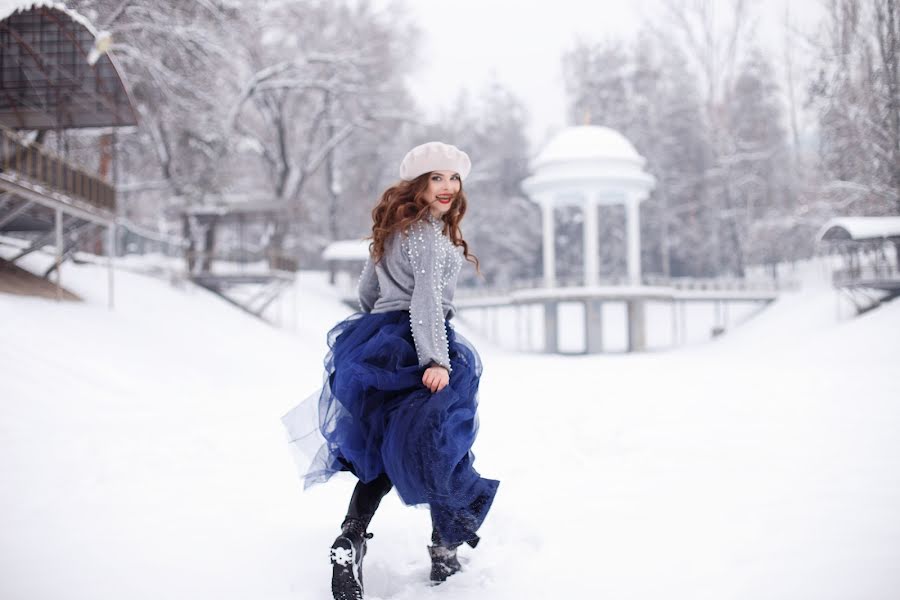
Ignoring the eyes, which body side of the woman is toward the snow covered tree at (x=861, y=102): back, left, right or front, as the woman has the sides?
front

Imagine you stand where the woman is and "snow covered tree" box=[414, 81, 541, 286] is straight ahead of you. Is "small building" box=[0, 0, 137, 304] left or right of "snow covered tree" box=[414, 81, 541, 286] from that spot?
left

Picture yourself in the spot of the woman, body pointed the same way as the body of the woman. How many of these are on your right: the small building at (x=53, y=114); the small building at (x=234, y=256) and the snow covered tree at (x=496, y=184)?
0

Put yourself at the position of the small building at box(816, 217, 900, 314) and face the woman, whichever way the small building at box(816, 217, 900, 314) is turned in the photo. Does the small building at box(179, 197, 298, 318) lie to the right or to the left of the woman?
right

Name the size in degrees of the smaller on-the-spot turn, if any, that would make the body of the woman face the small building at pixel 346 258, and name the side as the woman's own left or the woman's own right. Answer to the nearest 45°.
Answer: approximately 45° to the woman's own left

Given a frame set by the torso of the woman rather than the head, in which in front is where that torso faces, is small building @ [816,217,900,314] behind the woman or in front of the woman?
in front

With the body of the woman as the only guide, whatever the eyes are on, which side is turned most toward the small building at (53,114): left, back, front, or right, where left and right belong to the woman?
left

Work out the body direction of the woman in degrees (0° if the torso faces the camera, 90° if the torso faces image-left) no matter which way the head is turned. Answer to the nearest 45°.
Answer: approximately 225°

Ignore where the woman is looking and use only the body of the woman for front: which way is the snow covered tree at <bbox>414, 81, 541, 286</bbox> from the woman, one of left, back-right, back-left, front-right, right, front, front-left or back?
front-left

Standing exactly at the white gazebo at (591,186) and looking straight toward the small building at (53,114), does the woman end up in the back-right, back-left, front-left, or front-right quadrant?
front-left

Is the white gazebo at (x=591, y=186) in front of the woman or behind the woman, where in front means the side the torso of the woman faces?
in front

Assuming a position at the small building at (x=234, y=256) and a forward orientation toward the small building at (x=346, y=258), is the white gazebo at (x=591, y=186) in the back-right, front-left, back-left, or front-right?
front-right

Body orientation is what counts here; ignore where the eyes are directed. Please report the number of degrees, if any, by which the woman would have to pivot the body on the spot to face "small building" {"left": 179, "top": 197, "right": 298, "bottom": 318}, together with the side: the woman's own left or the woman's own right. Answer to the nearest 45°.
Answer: approximately 45° to the woman's own left

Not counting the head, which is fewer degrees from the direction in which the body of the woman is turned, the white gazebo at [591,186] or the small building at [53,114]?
the white gazebo

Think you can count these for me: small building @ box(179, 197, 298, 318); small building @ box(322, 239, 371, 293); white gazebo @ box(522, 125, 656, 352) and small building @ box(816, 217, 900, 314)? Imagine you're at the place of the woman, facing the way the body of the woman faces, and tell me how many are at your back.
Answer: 0
